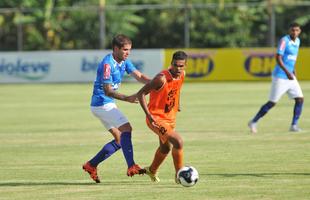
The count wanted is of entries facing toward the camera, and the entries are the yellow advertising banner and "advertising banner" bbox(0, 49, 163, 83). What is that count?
2

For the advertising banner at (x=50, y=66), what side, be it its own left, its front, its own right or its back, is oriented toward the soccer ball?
front

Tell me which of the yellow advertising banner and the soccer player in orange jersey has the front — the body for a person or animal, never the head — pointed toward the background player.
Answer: the yellow advertising banner

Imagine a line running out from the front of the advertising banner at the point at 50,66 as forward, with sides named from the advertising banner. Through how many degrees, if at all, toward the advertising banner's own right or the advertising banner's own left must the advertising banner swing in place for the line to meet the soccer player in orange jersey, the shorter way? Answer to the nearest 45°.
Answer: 0° — it already faces them

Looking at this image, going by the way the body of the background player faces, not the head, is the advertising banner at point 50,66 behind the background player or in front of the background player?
behind

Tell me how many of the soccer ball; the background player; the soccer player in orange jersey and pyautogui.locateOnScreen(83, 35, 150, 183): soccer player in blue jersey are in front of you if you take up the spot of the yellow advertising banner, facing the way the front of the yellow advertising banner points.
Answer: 4

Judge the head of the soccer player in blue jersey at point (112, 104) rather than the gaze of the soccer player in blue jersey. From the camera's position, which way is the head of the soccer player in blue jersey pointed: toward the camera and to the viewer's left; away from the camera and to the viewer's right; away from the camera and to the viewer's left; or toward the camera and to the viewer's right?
toward the camera and to the viewer's right

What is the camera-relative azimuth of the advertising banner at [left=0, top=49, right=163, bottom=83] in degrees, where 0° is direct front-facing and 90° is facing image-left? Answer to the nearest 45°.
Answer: approximately 0°

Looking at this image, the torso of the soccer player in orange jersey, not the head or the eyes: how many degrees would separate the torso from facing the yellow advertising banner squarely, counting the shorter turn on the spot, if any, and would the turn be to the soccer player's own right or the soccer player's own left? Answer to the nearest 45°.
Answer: approximately 135° to the soccer player's own left

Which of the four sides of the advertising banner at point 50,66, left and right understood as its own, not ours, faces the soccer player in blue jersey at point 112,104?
front

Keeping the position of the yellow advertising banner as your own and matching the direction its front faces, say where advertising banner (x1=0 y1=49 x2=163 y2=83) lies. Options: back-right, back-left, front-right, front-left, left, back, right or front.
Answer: right
